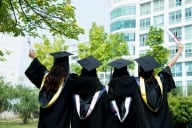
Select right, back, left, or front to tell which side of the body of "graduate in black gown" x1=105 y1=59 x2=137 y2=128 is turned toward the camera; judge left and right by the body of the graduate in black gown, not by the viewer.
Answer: back

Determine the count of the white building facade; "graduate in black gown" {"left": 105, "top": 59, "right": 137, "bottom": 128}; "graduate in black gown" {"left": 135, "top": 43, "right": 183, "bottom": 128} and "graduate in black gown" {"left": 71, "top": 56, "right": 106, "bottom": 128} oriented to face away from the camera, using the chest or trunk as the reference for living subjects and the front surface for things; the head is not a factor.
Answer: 3

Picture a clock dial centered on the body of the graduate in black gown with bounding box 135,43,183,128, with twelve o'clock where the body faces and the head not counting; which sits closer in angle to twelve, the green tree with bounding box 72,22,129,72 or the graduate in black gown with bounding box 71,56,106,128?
the green tree

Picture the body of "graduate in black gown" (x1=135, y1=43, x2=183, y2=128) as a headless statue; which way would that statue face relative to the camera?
away from the camera

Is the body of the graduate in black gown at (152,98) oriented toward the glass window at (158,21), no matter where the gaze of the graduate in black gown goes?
yes

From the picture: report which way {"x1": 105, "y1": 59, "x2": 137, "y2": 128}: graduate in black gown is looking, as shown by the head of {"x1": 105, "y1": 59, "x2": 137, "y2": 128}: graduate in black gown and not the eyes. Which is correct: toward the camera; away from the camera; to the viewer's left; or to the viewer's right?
away from the camera

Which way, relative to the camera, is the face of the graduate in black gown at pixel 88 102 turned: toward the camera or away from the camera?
away from the camera

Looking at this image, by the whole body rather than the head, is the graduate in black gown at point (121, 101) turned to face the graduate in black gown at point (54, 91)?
no

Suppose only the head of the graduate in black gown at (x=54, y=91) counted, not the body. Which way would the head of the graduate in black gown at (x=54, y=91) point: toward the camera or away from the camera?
away from the camera

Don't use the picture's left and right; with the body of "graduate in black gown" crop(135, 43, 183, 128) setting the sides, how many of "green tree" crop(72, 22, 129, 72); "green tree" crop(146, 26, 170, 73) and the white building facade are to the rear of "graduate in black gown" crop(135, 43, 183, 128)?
0

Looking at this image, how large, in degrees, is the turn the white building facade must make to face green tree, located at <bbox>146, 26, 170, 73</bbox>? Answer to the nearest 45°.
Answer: approximately 45° to its left

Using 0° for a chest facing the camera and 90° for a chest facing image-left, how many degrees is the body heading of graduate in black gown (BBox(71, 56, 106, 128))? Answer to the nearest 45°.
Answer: approximately 180°

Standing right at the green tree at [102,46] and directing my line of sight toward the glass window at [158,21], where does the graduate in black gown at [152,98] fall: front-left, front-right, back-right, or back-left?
back-right

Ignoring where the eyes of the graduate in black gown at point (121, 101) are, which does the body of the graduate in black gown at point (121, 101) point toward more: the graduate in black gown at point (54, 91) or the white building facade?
the white building facade

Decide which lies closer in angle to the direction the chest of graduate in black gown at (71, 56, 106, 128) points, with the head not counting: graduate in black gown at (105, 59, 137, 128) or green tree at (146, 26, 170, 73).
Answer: the green tree
